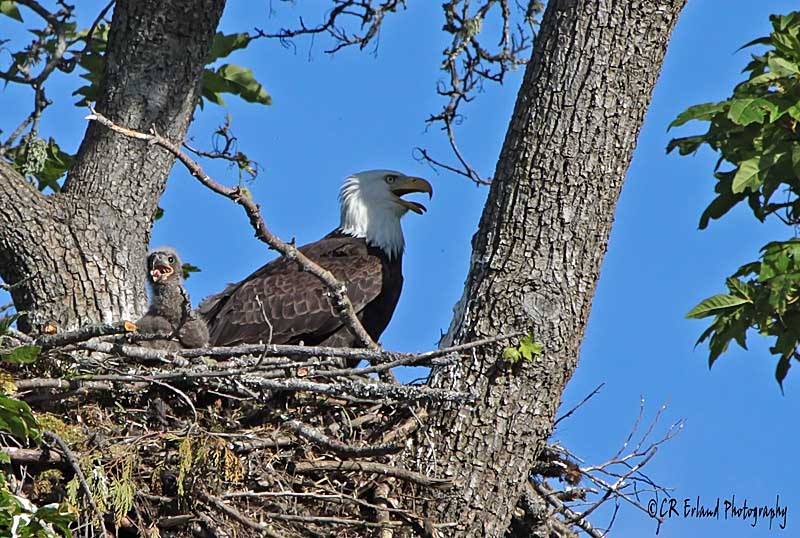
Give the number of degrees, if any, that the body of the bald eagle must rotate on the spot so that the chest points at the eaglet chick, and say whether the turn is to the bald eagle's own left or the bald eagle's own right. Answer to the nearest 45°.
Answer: approximately 135° to the bald eagle's own right

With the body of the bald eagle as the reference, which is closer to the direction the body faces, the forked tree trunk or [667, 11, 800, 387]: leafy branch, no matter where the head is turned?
the leafy branch

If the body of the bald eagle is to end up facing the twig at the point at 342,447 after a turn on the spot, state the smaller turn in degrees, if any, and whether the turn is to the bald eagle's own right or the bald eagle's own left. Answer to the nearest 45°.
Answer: approximately 90° to the bald eagle's own right

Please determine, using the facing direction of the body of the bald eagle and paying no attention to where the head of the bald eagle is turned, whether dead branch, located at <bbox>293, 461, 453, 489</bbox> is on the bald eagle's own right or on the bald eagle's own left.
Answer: on the bald eagle's own right

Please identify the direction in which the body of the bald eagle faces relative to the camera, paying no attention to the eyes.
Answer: to the viewer's right

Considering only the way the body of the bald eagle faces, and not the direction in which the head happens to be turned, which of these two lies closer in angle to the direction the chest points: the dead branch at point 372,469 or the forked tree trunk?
the dead branch

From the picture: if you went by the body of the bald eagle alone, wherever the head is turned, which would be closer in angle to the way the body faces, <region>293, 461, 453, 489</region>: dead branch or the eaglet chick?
the dead branch

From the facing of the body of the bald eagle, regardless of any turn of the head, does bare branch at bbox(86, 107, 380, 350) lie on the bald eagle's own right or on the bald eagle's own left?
on the bald eagle's own right
